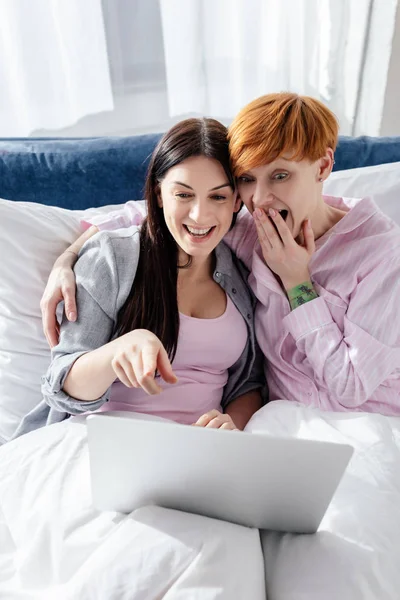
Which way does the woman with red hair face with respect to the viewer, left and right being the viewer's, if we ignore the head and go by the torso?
facing the viewer and to the left of the viewer

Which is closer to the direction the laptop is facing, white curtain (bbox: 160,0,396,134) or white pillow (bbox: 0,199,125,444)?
the white curtain

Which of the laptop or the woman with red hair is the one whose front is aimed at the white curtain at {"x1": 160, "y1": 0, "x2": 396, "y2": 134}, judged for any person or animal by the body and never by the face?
the laptop

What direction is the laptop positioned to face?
away from the camera

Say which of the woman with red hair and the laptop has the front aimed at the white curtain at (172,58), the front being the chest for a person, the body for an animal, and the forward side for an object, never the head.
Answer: the laptop

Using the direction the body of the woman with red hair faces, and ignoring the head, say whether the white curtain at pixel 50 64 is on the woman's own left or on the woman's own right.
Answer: on the woman's own right

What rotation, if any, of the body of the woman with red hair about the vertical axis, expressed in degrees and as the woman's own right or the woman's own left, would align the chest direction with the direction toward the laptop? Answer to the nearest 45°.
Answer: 0° — they already face it

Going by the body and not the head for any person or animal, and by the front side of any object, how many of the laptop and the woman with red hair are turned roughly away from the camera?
1

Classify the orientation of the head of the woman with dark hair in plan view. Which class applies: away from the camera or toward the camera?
toward the camera

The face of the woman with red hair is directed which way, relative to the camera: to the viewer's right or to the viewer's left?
to the viewer's left

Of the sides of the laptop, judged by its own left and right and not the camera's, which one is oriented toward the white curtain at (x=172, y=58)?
front

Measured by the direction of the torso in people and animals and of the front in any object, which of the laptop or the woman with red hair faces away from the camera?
the laptop

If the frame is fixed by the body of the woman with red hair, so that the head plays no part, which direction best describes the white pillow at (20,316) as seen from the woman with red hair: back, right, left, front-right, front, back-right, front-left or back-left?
front-right

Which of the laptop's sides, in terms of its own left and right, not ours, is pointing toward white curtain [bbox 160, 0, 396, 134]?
front
